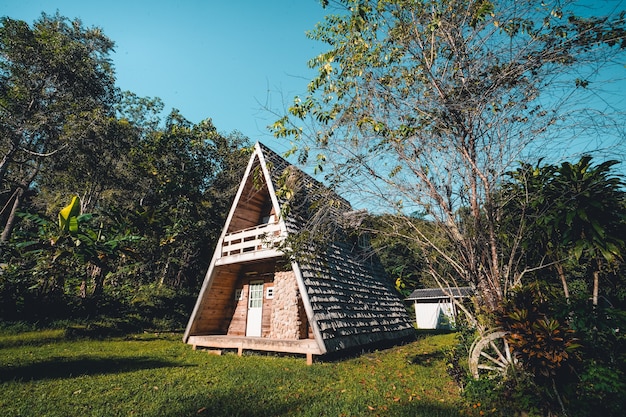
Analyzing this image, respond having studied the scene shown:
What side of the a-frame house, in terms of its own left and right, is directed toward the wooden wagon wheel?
left

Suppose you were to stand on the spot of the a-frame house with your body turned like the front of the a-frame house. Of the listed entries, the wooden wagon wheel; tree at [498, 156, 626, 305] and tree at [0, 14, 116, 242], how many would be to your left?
2

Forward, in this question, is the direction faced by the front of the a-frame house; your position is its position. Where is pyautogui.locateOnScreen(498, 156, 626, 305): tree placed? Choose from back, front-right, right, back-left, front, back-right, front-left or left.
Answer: left

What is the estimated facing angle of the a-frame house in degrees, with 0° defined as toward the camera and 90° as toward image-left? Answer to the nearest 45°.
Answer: approximately 45°

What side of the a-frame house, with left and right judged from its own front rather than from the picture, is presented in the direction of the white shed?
back

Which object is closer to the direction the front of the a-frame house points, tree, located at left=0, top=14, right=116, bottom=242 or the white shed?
the tree

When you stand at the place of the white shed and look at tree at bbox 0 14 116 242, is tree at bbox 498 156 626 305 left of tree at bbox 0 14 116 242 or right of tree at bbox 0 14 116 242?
left

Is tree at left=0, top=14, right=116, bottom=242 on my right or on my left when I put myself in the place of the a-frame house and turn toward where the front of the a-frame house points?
on my right
